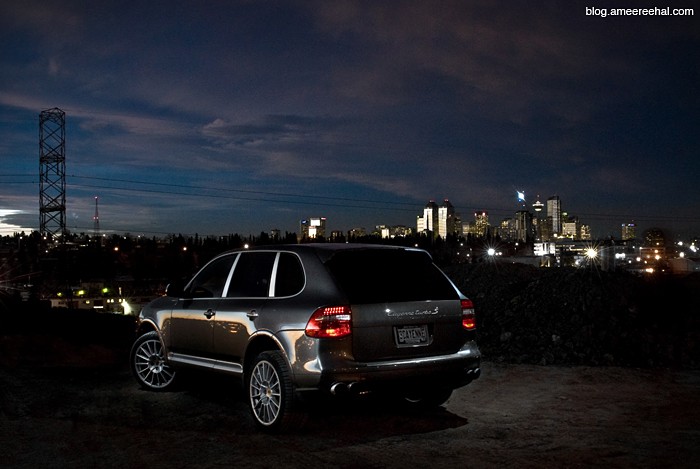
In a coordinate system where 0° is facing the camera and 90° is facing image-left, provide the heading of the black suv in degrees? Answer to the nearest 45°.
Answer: approximately 135°
